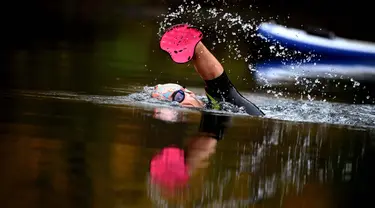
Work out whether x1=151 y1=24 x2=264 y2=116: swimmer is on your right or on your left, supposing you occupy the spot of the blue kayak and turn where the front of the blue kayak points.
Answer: on your left

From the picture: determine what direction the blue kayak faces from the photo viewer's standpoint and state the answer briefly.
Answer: facing to the left of the viewer
